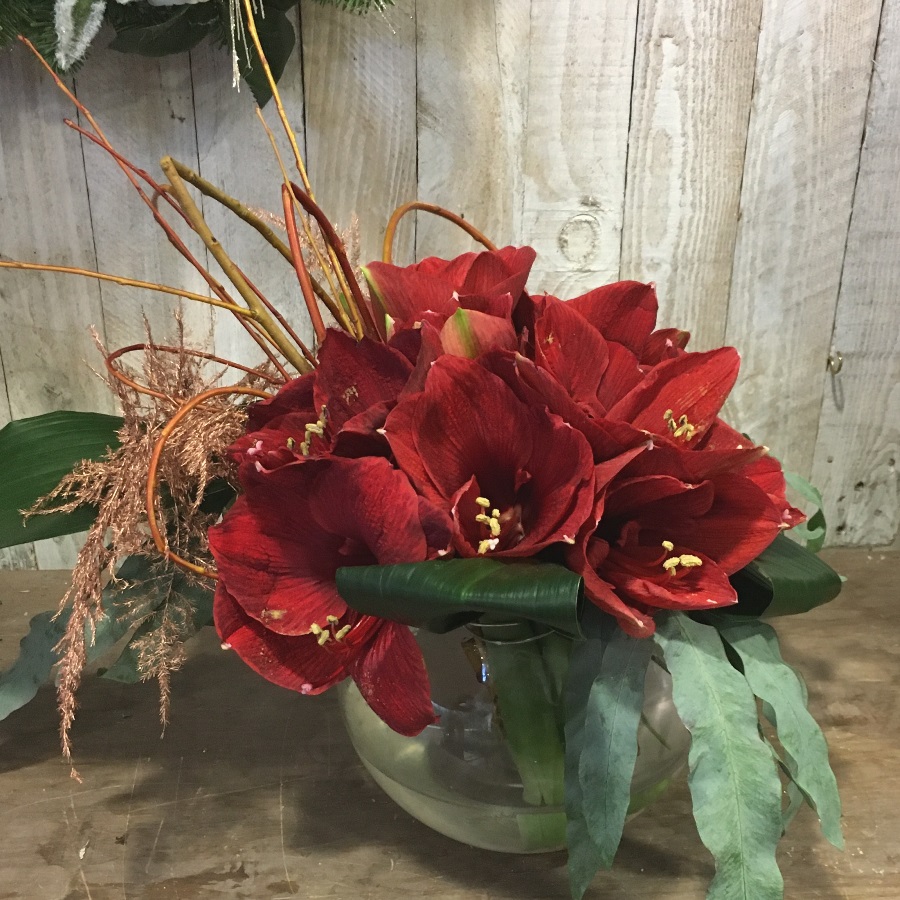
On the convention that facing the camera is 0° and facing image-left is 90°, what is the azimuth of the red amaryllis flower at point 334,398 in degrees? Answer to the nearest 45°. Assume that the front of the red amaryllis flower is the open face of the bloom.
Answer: approximately 45°
